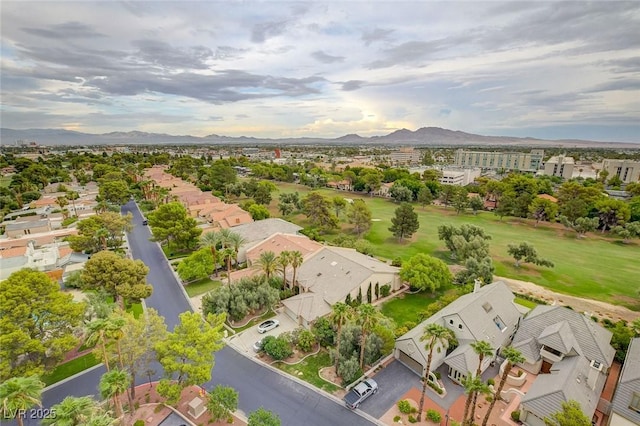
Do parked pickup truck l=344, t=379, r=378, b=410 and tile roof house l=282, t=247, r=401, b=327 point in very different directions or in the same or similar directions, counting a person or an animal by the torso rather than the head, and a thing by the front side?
very different directions

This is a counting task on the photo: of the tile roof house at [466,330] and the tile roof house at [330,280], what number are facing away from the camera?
0

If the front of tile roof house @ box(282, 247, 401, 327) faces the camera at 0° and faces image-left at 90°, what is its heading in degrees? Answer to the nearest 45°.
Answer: approximately 45°

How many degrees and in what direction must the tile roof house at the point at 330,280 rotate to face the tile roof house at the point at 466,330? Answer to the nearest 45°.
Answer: approximately 90° to its left

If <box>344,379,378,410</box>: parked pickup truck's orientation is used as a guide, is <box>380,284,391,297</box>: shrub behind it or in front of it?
in front

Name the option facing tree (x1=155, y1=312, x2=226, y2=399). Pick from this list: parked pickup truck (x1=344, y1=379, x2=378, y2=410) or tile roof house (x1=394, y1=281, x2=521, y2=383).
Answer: the tile roof house

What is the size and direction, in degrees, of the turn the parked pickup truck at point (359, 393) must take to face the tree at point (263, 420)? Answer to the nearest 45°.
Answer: approximately 180°

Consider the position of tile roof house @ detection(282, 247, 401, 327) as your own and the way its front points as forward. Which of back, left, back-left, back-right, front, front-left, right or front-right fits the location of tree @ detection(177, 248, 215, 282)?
front-right

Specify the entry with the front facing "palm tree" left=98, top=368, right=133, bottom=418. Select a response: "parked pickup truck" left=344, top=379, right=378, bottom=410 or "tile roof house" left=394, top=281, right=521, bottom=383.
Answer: the tile roof house

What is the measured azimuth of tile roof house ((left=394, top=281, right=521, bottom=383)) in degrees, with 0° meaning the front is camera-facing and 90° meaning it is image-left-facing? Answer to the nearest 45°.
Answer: approximately 45°

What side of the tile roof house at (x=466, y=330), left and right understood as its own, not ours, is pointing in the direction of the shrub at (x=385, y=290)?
right

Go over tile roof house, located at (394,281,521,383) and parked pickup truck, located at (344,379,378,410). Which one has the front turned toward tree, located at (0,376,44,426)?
the tile roof house

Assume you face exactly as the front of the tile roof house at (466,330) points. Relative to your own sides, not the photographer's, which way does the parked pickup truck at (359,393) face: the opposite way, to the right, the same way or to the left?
the opposite way

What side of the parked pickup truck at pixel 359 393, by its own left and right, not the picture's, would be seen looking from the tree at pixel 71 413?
back

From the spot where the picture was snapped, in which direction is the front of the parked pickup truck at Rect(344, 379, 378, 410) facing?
facing away from the viewer and to the right of the viewer

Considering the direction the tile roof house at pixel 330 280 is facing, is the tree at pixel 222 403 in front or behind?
in front
